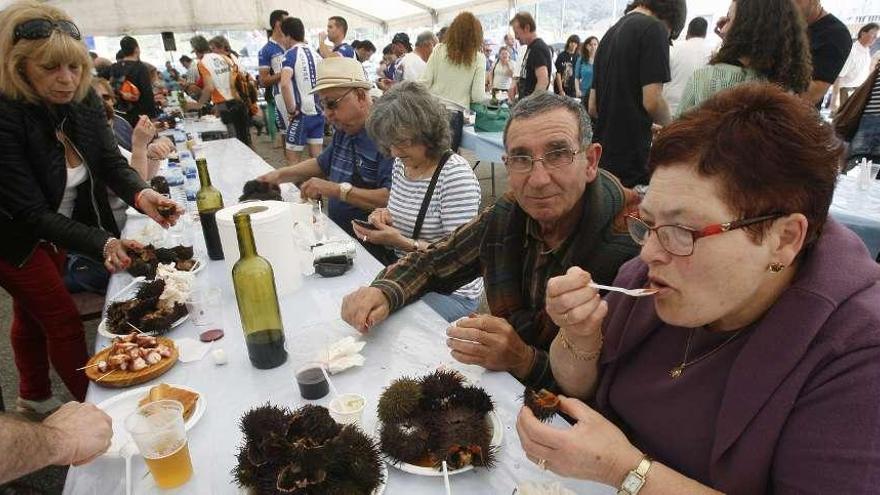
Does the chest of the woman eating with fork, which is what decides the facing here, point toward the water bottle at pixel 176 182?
no

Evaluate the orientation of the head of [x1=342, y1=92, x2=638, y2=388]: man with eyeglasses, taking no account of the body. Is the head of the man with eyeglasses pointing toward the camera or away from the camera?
toward the camera

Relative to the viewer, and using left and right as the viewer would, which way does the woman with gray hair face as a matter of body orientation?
facing the viewer and to the left of the viewer

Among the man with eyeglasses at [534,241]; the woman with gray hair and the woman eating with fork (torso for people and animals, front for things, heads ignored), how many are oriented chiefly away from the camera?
0

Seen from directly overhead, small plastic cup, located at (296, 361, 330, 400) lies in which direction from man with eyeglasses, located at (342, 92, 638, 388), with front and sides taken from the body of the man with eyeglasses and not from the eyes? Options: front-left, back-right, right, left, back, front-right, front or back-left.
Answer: front

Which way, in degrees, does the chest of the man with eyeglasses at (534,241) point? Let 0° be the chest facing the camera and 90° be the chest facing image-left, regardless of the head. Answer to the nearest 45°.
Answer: approximately 45°

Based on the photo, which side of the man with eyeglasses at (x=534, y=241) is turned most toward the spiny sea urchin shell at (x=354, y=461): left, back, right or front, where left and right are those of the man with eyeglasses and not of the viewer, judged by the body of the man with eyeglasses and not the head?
front

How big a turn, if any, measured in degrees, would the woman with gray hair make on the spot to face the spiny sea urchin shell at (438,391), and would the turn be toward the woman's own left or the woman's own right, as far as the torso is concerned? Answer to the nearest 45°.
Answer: approximately 45° to the woman's own left

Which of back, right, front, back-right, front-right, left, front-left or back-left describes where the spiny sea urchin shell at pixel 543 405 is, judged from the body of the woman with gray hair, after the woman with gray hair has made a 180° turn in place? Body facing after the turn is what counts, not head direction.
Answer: back-right

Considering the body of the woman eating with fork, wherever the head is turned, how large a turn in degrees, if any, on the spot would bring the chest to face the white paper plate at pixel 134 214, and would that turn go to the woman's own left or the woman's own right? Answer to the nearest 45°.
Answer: approximately 45° to the woman's own right

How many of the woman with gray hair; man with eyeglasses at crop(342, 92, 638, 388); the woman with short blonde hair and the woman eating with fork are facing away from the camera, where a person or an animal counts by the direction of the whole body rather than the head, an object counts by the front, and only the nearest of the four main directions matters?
0

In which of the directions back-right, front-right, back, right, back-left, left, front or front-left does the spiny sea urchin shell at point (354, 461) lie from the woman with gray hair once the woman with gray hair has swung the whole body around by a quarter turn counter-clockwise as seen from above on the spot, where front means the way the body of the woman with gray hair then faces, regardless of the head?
front-right

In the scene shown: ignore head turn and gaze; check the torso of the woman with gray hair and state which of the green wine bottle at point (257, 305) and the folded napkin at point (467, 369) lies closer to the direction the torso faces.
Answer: the green wine bottle

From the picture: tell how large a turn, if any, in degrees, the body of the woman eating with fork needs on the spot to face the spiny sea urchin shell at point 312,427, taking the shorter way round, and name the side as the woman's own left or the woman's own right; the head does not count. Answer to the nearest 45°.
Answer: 0° — they already face it

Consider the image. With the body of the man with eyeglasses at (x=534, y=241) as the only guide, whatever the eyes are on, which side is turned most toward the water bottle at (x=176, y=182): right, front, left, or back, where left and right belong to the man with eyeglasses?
right

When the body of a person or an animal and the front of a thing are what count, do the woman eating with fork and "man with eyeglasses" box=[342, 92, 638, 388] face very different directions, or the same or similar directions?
same or similar directions

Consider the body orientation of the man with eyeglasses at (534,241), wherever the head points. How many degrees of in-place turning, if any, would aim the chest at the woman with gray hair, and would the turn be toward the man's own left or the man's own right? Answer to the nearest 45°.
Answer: approximately 90° to the man's own right

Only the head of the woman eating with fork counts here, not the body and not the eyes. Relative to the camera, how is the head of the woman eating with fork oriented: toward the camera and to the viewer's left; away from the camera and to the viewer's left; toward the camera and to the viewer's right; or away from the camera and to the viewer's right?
toward the camera and to the viewer's left

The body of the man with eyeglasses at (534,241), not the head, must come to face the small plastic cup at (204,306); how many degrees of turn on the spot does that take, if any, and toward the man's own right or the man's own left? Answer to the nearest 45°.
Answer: approximately 45° to the man's own right
